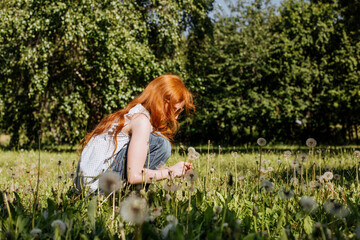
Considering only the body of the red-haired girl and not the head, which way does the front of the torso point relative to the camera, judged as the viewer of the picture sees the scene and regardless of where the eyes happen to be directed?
to the viewer's right

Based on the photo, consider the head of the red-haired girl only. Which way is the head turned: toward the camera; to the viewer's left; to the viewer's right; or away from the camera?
to the viewer's right
